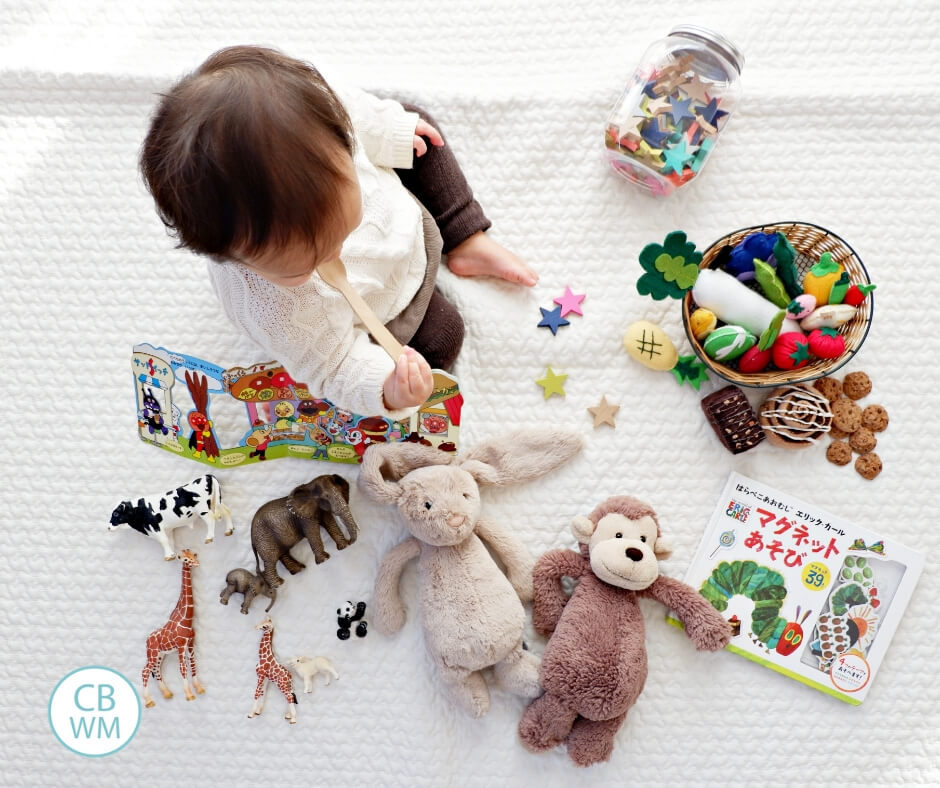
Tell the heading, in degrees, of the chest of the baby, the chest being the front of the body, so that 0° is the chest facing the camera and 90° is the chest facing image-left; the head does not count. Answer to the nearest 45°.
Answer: approximately 315°

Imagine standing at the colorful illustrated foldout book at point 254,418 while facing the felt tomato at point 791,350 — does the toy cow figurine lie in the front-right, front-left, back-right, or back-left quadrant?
back-right
